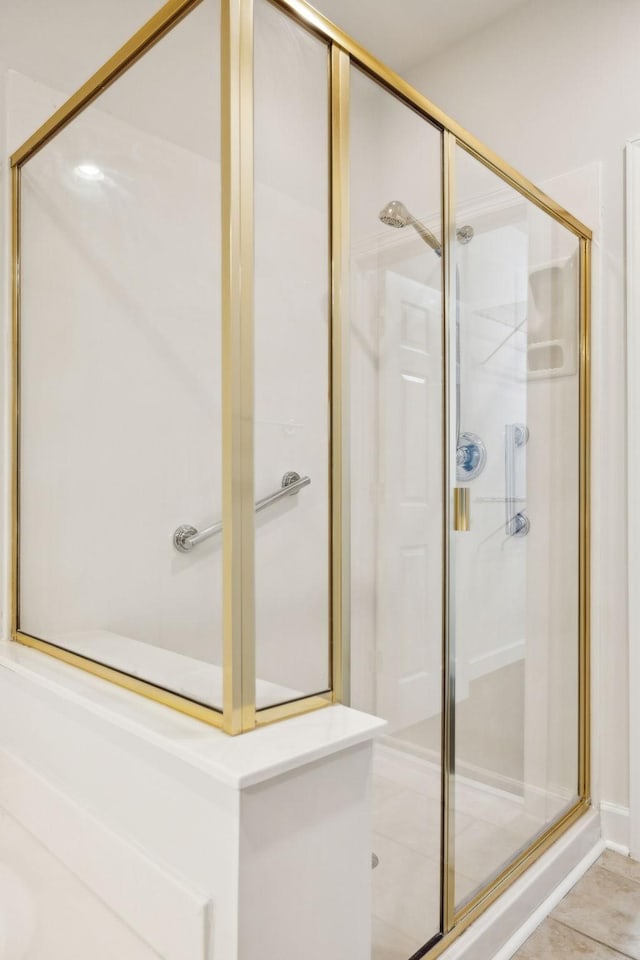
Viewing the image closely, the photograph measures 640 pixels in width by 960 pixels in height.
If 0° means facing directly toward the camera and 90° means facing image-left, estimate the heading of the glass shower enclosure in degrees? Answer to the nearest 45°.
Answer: approximately 315°

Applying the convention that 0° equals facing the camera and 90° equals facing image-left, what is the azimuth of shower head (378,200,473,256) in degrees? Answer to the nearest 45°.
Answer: approximately 45°

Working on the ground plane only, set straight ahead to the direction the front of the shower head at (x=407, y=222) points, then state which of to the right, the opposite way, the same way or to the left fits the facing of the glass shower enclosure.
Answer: to the left
